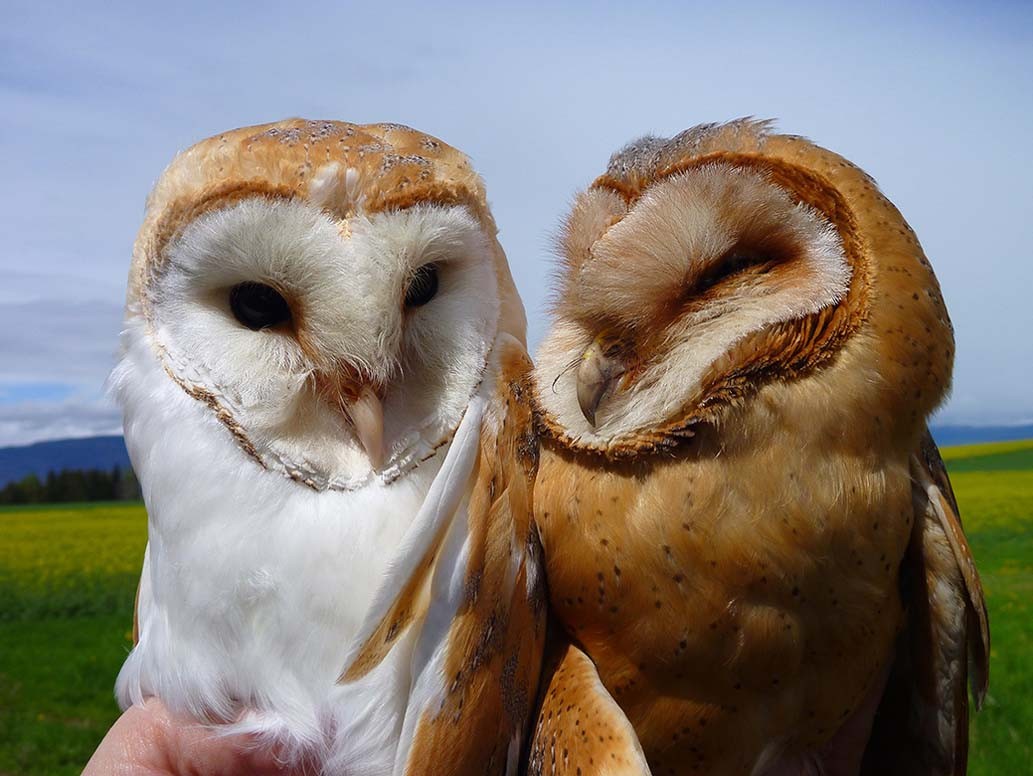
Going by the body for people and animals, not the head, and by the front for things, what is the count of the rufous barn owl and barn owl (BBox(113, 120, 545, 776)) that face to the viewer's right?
0

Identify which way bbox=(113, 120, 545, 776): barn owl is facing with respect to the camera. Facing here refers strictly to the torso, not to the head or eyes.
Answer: toward the camera

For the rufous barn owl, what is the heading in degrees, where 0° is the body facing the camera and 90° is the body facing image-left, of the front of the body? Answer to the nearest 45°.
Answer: approximately 45°
